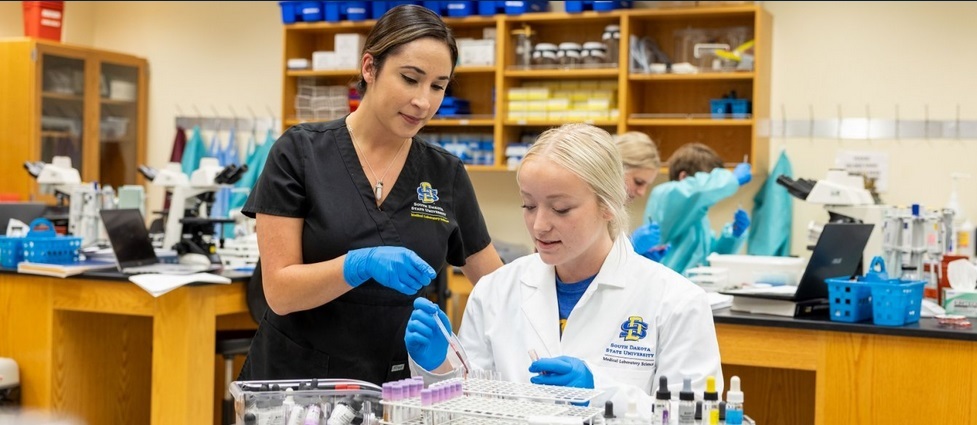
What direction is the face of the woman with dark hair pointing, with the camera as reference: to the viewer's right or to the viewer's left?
to the viewer's right

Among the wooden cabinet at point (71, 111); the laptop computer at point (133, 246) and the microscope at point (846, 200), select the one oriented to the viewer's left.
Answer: the microscope

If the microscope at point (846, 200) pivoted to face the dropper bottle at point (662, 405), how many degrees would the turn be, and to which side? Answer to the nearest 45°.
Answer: approximately 90° to its left

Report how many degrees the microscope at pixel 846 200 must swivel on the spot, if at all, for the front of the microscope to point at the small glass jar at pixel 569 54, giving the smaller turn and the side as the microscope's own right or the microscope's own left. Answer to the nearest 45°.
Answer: approximately 45° to the microscope's own right

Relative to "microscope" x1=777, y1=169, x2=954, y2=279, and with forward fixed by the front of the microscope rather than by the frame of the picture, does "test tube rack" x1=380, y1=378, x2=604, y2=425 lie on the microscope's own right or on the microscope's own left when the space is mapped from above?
on the microscope's own left

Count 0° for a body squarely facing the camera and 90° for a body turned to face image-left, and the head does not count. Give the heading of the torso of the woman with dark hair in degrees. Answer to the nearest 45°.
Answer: approximately 315°

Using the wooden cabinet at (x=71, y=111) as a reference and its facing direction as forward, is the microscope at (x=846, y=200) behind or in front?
in front

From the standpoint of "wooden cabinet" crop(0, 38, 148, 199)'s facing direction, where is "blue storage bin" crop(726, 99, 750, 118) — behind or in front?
in front

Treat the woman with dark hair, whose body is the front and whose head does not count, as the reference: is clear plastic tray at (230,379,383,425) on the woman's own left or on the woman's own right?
on the woman's own right

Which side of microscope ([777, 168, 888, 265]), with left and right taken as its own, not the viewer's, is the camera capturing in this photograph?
left

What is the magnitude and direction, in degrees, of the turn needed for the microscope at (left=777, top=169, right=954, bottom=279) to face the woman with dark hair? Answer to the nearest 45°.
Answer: approximately 45° to its left

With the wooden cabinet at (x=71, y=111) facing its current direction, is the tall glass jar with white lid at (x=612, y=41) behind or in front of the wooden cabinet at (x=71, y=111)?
in front
